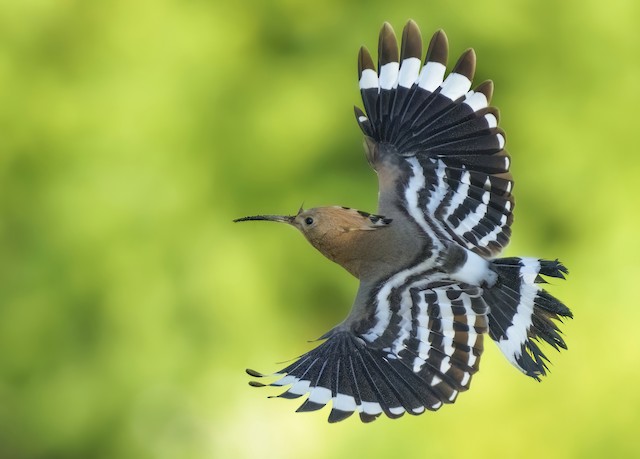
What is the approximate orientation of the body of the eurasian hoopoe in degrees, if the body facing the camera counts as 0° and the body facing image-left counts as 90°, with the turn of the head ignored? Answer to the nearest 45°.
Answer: approximately 90°
